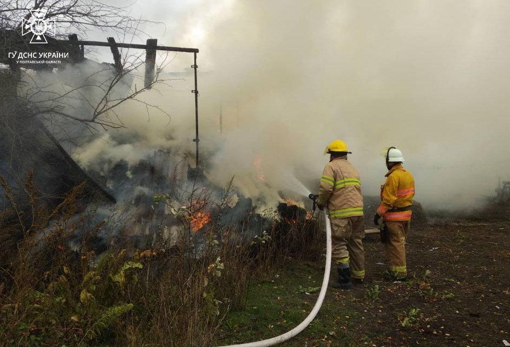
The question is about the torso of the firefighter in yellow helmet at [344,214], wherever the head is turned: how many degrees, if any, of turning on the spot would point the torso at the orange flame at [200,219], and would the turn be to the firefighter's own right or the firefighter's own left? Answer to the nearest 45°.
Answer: approximately 45° to the firefighter's own left

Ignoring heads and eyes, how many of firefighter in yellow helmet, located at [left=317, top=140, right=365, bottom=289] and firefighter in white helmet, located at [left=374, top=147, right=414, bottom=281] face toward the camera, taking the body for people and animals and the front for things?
0

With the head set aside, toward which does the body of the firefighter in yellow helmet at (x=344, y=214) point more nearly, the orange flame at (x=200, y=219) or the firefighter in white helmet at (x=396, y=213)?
the orange flame

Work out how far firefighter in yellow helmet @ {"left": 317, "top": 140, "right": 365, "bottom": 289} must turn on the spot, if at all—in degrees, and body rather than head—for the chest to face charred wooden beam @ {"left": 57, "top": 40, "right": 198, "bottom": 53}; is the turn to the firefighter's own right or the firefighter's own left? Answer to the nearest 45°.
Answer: approximately 45° to the firefighter's own left

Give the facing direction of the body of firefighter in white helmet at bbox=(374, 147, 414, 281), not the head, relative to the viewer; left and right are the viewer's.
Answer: facing away from the viewer and to the left of the viewer

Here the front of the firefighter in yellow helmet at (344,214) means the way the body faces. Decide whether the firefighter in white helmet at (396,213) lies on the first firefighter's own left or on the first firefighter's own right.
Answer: on the first firefighter's own right

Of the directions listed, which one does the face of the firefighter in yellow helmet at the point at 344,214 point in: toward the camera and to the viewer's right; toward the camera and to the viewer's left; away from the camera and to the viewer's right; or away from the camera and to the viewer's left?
away from the camera and to the viewer's left

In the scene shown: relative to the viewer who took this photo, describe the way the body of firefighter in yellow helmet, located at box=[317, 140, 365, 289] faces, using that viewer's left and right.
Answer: facing away from the viewer and to the left of the viewer

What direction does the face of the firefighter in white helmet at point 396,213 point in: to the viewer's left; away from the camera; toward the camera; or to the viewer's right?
to the viewer's left
